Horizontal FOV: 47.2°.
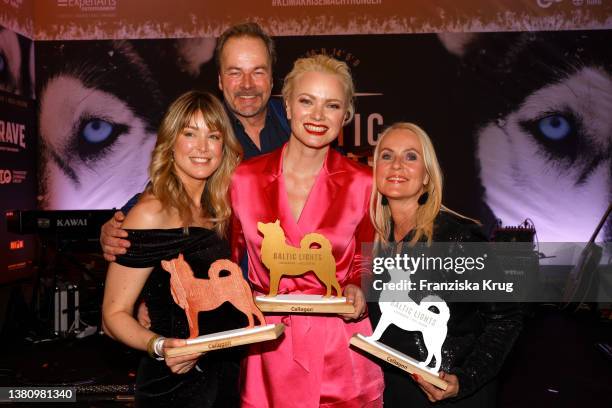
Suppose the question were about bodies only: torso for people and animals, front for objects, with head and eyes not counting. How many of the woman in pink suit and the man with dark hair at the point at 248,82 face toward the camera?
2

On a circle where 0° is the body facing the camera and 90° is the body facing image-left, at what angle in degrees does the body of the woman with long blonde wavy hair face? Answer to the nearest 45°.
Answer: approximately 315°

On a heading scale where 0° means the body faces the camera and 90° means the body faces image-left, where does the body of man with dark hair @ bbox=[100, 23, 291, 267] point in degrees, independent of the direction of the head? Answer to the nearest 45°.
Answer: approximately 0°

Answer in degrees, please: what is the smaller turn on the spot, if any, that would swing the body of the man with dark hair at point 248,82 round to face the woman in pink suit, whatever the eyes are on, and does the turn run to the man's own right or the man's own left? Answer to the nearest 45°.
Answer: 0° — they already face them

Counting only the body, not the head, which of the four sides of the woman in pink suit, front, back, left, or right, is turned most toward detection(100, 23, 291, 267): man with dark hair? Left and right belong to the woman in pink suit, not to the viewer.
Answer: back

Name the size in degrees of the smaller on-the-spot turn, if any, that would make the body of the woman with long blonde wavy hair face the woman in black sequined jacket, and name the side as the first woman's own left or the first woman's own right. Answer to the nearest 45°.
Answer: approximately 45° to the first woman's own left
